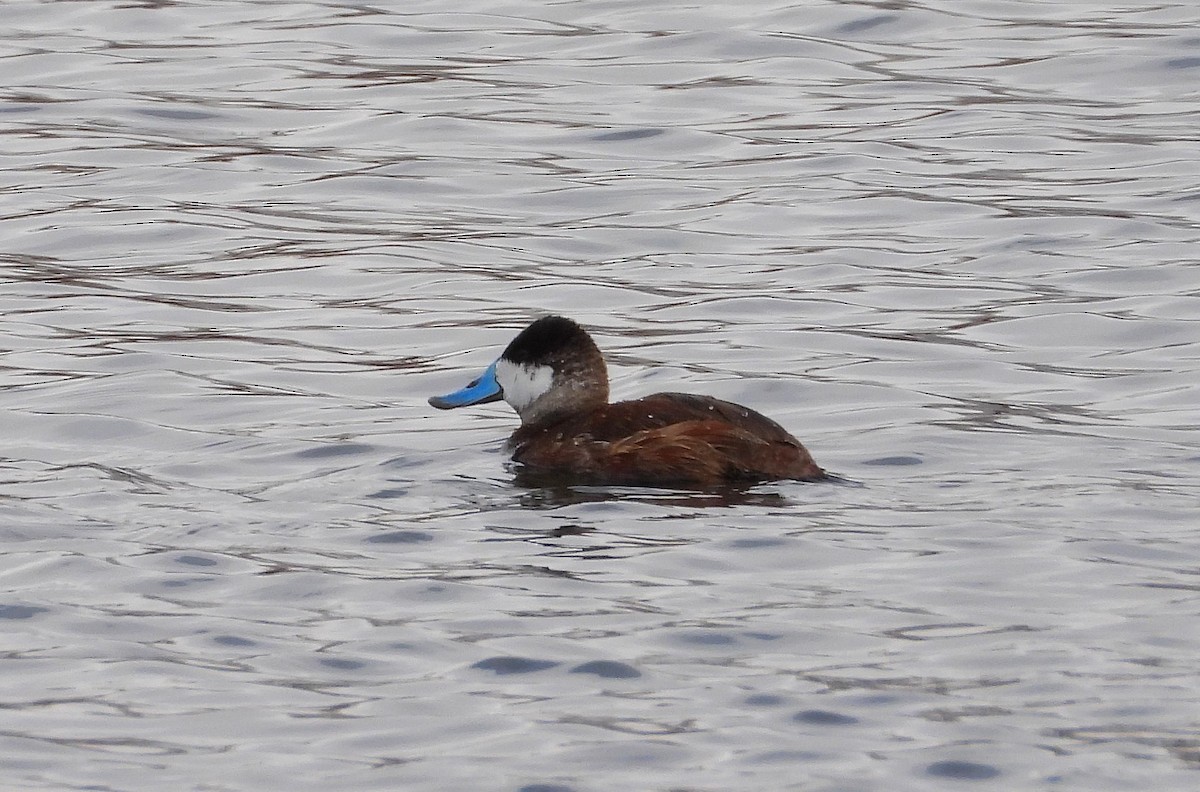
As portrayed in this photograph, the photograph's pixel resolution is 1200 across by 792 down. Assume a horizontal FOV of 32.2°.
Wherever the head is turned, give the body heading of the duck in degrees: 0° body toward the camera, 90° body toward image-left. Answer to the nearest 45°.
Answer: approximately 90°
